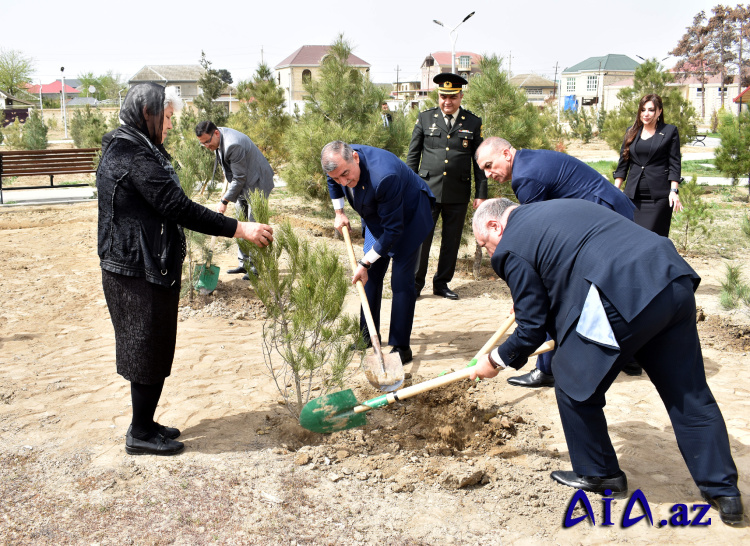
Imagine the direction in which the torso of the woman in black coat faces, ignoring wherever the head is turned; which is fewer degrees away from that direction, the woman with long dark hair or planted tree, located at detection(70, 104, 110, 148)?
the woman with long dark hair

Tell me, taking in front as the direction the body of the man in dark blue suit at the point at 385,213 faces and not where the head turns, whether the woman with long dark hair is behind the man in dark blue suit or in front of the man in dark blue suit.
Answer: behind

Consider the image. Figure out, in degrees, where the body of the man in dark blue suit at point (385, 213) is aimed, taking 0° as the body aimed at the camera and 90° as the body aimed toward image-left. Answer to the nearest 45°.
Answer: approximately 45°

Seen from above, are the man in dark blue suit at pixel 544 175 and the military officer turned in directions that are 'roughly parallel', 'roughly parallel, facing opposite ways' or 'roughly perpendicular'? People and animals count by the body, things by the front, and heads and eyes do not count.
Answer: roughly perpendicular

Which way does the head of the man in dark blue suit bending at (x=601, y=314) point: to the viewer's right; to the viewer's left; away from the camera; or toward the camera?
to the viewer's left

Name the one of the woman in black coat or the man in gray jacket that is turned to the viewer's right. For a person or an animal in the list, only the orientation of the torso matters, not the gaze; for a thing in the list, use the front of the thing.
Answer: the woman in black coat

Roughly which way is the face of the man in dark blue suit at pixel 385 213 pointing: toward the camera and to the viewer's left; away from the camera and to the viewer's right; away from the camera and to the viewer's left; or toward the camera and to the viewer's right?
toward the camera and to the viewer's left

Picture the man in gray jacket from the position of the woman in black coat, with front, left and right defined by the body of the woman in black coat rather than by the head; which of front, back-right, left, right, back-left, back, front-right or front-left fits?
left

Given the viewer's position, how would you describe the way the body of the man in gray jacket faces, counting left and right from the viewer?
facing to the left of the viewer

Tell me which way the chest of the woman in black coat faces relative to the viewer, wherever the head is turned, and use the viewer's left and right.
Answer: facing to the right of the viewer

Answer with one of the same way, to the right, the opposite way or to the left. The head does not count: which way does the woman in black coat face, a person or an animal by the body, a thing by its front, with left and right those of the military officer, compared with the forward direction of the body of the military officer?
to the left
